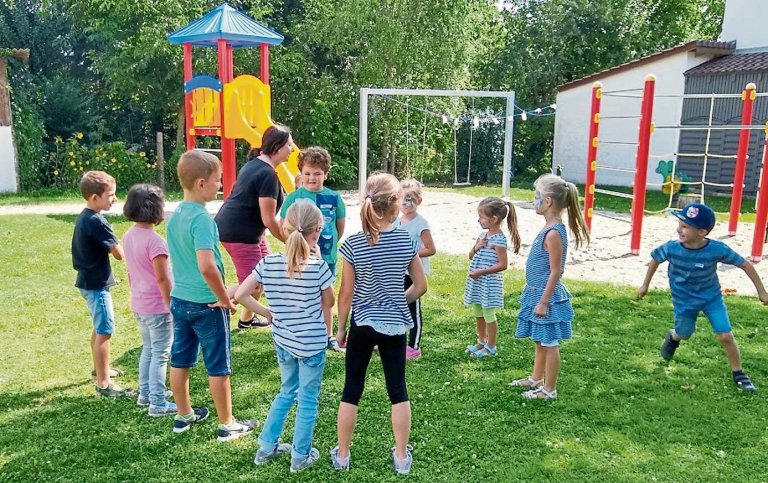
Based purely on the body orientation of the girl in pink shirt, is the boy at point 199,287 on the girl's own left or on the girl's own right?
on the girl's own right

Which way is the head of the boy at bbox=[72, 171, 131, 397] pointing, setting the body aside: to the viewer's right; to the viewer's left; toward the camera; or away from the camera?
to the viewer's right

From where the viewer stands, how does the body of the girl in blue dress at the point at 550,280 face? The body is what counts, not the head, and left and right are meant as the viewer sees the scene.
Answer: facing to the left of the viewer

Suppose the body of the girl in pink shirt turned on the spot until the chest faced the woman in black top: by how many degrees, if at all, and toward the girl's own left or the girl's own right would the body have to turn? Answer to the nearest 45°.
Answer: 0° — they already face them

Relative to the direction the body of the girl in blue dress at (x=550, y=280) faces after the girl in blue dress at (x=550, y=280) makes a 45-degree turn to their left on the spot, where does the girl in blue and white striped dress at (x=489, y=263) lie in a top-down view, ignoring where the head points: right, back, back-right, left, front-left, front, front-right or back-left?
right

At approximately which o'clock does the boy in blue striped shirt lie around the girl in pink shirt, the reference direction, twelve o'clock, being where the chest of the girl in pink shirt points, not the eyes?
The boy in blue striped shirt is roughly at 2 o'clock from the girl in pink shirt.

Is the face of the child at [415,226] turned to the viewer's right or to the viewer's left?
to the viewer's left

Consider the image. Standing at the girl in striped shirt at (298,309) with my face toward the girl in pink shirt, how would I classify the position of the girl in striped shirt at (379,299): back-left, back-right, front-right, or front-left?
back-right

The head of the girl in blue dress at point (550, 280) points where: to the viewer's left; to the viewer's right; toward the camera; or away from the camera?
to the viewer's left

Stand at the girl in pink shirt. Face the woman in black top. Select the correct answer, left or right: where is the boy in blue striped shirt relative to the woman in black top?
right

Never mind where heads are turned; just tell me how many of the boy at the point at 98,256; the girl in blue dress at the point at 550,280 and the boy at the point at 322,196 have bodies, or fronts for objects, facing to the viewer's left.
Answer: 1

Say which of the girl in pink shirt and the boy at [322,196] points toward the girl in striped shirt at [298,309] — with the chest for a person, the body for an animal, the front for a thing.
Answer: the boy

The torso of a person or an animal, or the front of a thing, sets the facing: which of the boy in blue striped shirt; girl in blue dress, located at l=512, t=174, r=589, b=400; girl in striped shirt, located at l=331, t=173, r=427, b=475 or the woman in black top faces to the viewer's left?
the girl in blue dress

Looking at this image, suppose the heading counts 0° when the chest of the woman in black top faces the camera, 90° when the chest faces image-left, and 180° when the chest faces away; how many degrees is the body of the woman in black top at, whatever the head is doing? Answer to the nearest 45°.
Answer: approximately 270°

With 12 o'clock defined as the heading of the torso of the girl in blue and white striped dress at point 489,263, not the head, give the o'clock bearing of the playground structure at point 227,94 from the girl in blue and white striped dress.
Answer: The playground structure is roughly at 3 o'clock from the girl in blue and white striped dress.

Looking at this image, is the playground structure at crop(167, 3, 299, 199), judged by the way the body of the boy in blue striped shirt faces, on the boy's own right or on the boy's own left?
on the boy's own right

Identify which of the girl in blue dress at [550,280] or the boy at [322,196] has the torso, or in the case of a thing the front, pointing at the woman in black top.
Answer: the girl in blue dress
